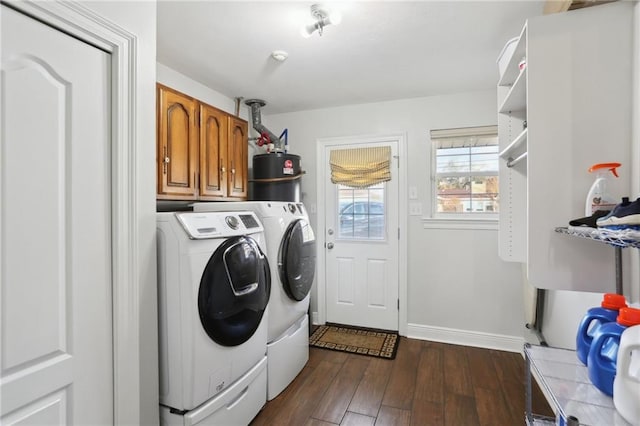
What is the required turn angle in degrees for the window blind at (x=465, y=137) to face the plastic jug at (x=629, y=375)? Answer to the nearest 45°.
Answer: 0° — it already faces it

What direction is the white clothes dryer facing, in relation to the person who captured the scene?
facing the viewer and to the right of the viewer

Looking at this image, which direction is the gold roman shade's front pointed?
toward the camera

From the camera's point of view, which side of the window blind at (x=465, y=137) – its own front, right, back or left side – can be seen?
front

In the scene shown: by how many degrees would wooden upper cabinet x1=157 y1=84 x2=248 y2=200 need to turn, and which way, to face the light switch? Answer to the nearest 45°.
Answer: approximately 45° to its left

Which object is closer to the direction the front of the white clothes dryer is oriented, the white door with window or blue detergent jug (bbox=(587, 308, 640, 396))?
the blue detergent jug
